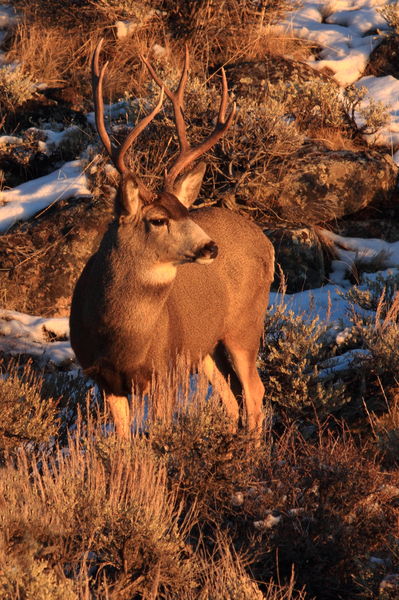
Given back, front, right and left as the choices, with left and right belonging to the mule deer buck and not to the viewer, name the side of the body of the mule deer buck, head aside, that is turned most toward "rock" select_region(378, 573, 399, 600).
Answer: left

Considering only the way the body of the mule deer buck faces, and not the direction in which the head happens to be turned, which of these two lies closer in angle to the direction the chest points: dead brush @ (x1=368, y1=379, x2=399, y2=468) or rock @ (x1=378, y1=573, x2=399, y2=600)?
the rock

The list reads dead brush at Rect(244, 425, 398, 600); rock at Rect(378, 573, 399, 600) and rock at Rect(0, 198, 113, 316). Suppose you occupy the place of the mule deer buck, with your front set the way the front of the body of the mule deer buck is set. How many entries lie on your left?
2

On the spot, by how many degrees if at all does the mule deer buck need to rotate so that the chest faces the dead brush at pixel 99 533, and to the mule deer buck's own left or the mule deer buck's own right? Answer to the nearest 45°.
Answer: approximately 45° to the mule deer buck's own left

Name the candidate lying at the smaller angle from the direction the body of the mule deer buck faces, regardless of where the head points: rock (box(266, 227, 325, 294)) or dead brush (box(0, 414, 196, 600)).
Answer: the dead brush

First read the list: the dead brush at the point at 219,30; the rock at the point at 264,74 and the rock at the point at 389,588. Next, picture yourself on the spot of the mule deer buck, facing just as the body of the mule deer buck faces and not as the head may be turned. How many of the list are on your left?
1

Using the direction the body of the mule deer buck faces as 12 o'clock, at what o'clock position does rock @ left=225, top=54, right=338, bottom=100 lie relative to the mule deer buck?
The rock is roughly at 5 o'clock from the mule deer buck.

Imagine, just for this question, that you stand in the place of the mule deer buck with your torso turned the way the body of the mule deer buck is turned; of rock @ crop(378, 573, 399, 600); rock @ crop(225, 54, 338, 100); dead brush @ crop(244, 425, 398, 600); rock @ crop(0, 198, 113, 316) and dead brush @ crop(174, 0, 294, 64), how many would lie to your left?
2

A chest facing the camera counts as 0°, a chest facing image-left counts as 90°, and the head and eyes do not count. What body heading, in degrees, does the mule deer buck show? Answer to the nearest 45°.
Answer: approximately 45°

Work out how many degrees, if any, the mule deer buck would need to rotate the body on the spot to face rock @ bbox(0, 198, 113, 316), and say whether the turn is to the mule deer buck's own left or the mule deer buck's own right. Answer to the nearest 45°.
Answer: approximately 135° to the mule deer buck's own right

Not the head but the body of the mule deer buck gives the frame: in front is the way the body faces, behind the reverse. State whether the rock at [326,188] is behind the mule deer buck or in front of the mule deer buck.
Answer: behind

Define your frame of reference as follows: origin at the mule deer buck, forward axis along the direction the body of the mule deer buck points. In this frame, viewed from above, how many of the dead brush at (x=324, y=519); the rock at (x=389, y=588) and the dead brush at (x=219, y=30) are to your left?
2

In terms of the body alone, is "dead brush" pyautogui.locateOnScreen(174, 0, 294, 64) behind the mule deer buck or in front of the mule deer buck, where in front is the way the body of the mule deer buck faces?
behind

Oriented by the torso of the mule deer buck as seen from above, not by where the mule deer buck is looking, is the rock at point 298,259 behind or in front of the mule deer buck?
behind

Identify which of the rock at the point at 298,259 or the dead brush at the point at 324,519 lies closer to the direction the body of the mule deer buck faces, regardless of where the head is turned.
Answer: the dead brush
